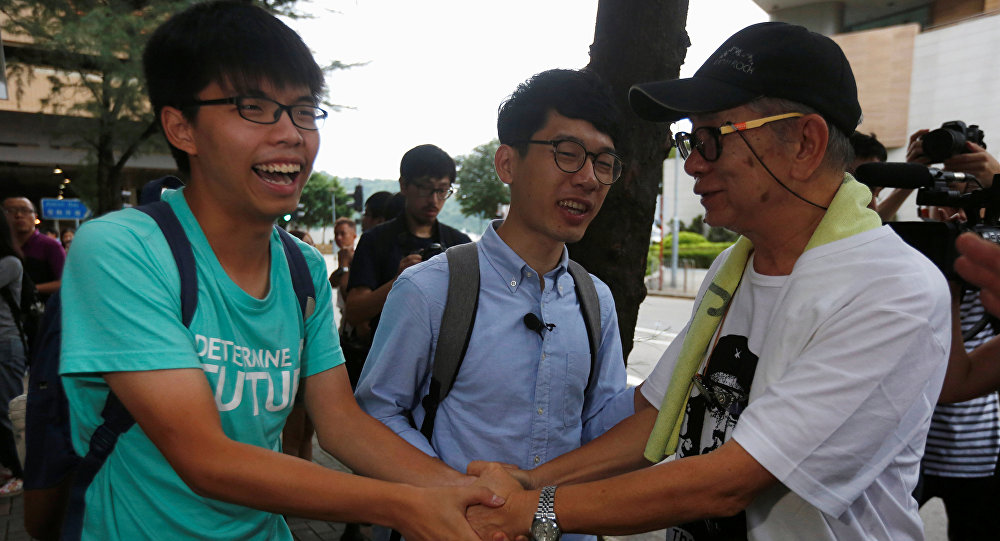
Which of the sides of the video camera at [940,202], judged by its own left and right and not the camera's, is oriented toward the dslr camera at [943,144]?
right

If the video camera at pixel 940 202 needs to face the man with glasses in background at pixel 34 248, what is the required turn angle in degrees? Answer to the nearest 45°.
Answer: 0° — it already faces them

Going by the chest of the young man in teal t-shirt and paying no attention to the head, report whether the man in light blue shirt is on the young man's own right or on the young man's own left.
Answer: on the young man's own left

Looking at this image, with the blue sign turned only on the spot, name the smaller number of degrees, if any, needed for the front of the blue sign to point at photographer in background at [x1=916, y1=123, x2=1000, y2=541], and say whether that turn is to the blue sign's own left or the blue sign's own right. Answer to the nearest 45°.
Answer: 0° — it already faces them

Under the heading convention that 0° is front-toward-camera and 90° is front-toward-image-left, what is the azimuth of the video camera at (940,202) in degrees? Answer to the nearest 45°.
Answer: approximately 90°

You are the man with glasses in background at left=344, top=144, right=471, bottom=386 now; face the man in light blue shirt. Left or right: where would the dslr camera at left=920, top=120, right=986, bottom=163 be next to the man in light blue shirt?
left

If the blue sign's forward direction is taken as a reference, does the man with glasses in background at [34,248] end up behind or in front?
in front

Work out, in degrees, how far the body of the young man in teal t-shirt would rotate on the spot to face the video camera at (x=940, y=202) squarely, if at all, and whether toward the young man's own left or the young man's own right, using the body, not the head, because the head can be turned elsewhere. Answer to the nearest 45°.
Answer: approximately 45° to the young man's own left

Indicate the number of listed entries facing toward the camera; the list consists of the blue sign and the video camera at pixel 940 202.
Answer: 1

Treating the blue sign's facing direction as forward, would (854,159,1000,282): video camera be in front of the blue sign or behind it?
in front

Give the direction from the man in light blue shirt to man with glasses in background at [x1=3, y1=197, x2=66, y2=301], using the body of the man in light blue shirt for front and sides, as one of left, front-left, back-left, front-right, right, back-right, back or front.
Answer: back

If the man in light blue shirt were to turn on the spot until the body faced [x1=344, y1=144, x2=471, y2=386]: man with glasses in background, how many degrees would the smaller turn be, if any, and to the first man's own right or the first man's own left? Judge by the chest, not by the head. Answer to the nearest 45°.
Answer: approximately 135° to the first man's own left

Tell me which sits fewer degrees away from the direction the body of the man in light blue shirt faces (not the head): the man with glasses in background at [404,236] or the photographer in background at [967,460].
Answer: the photographer in background

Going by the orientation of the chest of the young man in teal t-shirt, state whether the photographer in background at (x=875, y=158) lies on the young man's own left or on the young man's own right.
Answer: on the young man's own left

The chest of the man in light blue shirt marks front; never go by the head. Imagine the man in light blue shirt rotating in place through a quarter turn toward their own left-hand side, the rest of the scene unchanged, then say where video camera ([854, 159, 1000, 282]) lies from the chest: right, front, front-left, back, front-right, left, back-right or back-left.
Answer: front-right
